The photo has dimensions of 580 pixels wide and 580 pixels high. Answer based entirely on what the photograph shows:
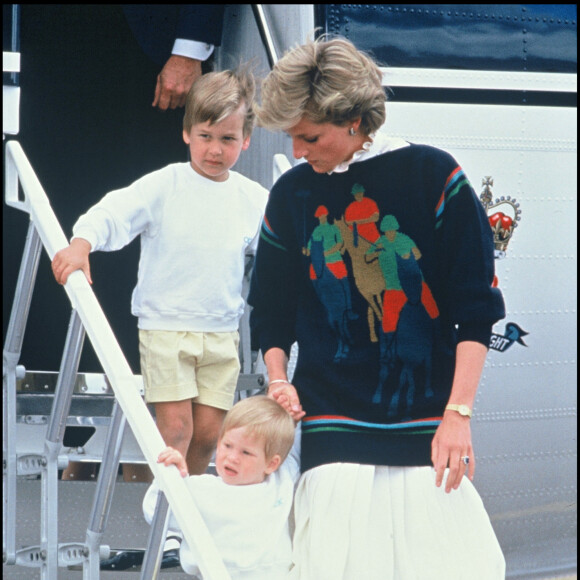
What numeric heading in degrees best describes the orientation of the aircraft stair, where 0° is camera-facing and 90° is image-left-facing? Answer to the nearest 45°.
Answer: approximately 315°

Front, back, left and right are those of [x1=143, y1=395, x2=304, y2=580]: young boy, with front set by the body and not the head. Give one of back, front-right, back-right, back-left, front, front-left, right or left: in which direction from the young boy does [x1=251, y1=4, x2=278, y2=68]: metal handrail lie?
back-right

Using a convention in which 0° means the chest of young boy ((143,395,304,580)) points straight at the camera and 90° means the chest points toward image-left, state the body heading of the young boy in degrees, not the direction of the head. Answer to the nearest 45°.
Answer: approximately 45°
